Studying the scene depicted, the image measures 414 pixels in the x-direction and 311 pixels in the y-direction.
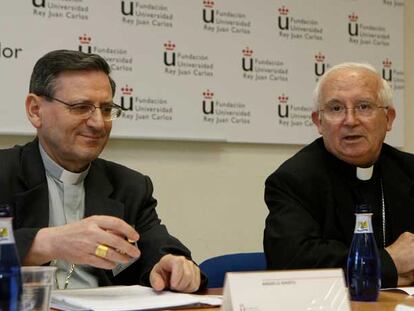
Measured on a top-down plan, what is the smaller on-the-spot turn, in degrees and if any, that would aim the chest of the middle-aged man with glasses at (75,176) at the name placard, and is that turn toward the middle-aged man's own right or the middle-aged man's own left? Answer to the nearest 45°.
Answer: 0° — they already face it

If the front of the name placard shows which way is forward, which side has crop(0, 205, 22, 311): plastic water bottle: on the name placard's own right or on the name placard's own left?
on the name placard's own right

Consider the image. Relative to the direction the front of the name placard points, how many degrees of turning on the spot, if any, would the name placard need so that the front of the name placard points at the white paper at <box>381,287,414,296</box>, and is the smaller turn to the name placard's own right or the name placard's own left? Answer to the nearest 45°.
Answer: approximately 135° to the name placard's own left

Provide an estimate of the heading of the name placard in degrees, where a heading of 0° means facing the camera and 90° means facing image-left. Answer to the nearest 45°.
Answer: approximately 0°

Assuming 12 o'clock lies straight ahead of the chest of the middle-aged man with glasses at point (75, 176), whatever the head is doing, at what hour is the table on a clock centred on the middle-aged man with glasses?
The table is roughly at 12 o'clock from the middle-aged man with glasses.

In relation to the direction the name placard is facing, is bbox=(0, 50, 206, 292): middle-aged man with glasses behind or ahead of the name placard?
behind

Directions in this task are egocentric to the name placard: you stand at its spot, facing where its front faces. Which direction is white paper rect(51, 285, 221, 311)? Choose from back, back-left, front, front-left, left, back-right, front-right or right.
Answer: back-right
